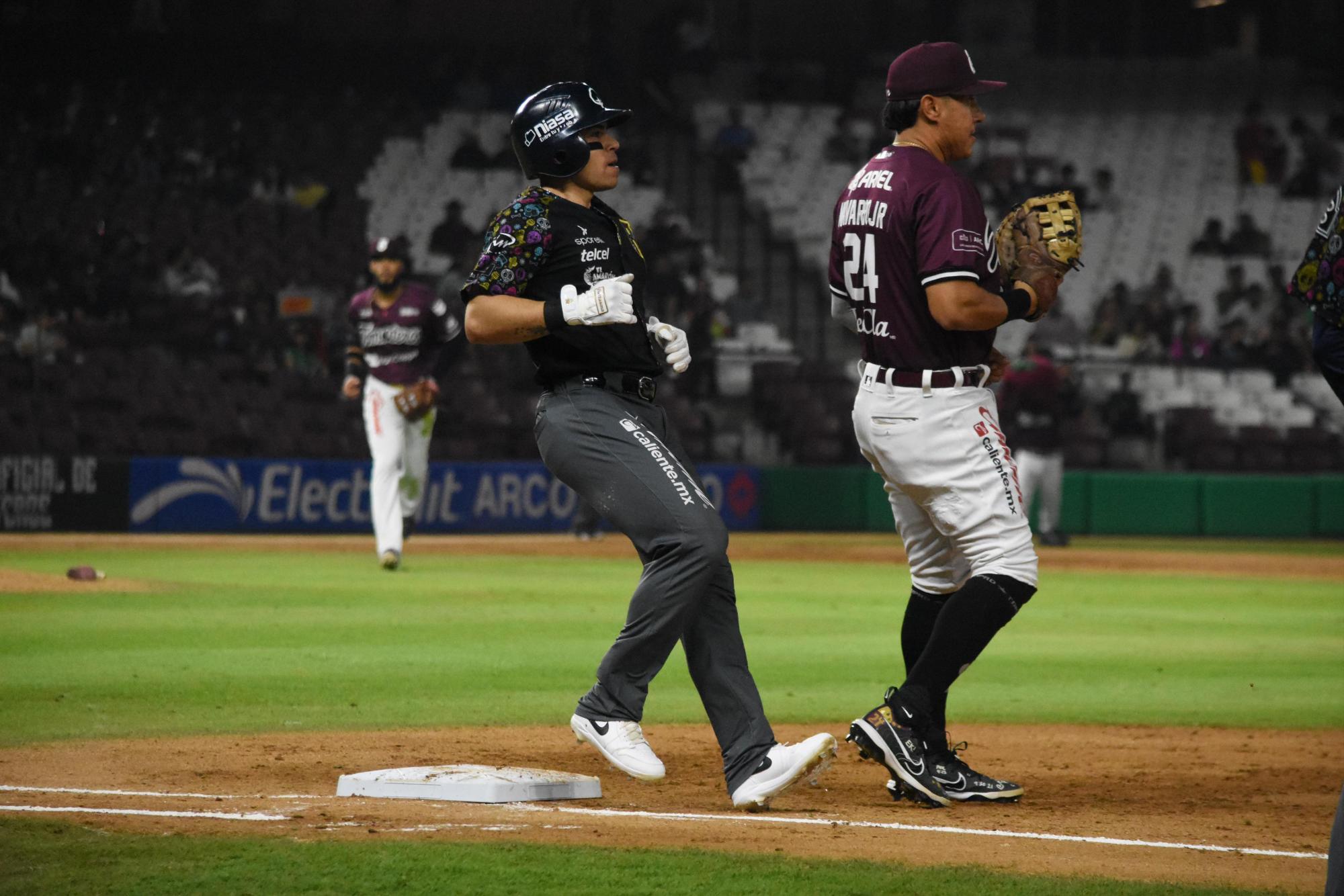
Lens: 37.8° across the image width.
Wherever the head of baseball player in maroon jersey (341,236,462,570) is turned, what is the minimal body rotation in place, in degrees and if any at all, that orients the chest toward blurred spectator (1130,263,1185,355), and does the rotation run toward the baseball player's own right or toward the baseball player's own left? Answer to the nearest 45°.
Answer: approximately 135° to the baseball player's own left

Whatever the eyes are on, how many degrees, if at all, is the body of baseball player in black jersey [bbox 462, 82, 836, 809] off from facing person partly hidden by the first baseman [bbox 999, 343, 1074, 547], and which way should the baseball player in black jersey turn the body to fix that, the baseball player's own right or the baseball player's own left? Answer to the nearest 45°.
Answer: approximately 90° to the baseball player's own left

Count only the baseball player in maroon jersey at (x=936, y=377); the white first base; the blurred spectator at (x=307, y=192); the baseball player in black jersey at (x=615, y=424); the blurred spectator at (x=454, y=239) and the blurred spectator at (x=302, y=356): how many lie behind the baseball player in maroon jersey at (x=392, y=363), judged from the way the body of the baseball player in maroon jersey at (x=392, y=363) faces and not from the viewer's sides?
3

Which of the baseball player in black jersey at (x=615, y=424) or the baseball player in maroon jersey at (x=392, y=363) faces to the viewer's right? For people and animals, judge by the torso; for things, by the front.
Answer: the baseball player in black jersey

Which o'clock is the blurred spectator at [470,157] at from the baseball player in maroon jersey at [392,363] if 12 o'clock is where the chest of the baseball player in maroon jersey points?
The blurred spectator is roughly at 6 o'clock from the baseball player in maroon jersey.

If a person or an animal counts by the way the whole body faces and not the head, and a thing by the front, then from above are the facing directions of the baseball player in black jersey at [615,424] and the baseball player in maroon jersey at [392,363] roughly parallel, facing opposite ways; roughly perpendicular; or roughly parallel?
roughly perpendicular

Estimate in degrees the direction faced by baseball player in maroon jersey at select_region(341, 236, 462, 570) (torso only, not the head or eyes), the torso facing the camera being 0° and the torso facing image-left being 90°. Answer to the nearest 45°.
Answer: approximately 0°

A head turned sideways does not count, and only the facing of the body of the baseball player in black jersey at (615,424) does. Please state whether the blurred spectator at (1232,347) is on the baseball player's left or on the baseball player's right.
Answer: on the baseball player's left

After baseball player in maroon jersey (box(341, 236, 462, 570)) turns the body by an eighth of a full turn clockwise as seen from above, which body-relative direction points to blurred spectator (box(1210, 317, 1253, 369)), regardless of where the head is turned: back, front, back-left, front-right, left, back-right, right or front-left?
back

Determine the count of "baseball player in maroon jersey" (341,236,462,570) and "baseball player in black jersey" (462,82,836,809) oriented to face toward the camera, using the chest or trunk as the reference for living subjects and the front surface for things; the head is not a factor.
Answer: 1

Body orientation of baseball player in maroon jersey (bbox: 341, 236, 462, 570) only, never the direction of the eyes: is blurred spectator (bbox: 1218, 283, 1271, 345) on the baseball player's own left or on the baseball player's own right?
on the baseball player's own left

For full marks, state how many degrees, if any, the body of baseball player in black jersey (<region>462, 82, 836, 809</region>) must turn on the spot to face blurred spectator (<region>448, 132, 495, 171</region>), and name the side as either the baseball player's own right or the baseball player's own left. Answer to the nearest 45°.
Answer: approximately 90° to the baseball player's own left

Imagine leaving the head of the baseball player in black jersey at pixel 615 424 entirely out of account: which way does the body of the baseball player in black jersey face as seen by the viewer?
to the viewer's right
